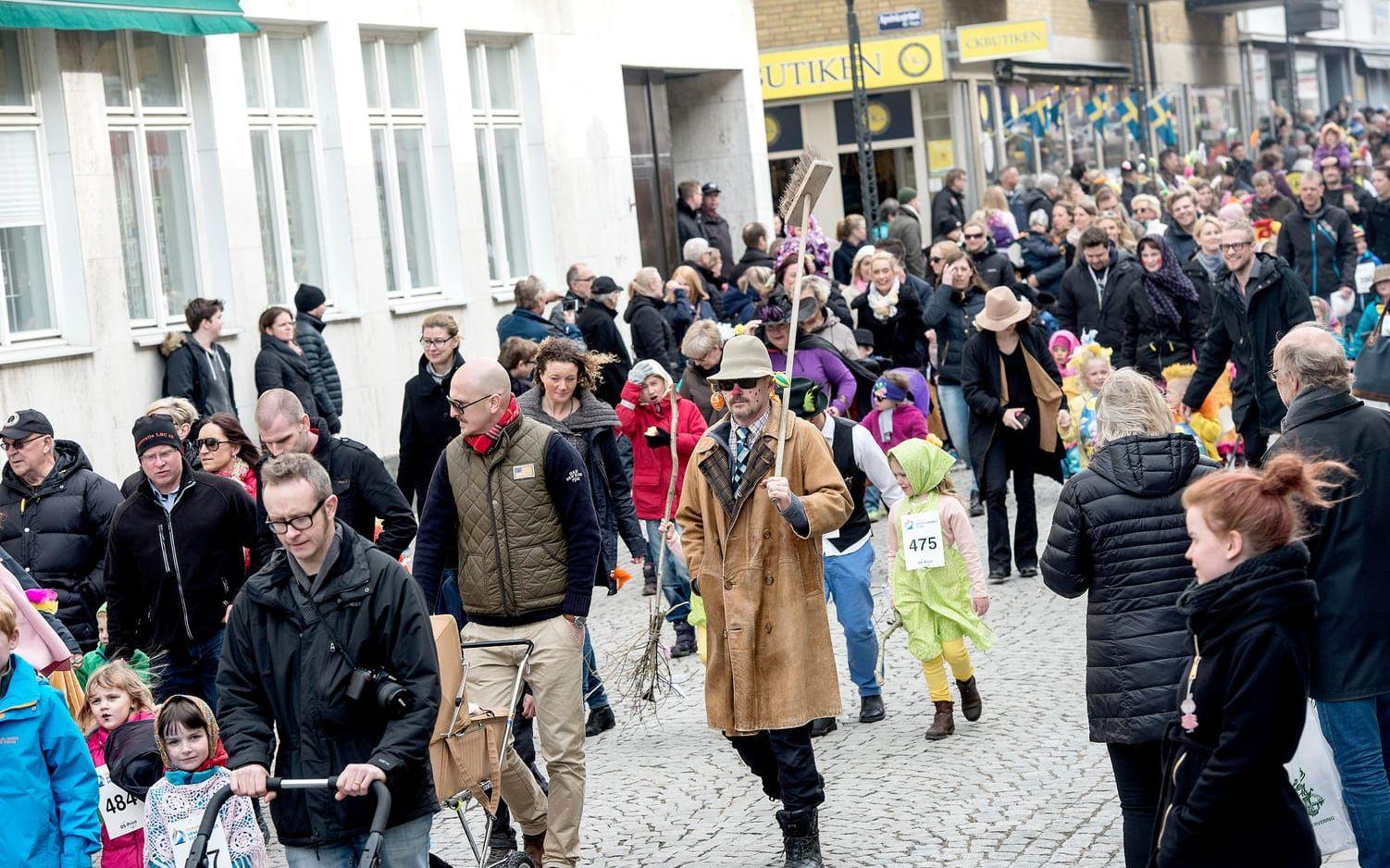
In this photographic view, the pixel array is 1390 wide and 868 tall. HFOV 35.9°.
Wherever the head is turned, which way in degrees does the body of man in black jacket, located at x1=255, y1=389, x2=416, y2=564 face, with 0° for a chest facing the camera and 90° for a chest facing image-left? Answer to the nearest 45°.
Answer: approximately 45°

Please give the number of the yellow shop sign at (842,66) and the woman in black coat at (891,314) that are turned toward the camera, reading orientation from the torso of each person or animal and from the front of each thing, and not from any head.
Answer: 2

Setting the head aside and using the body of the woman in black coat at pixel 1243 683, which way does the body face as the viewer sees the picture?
to the viewer's left

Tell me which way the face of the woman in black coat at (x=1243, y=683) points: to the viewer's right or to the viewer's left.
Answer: to the viewer's left

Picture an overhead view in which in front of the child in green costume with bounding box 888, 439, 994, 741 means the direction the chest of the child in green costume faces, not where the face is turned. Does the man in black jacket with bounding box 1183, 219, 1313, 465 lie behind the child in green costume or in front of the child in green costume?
behind
